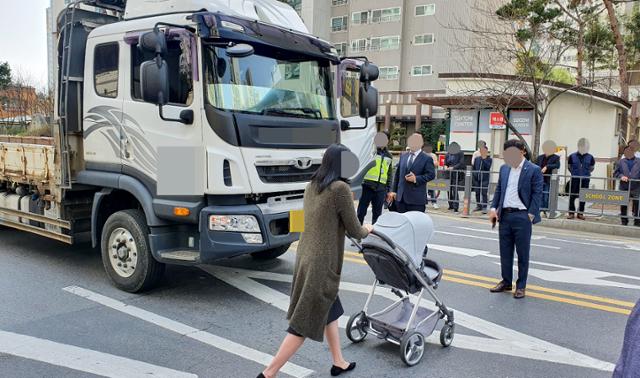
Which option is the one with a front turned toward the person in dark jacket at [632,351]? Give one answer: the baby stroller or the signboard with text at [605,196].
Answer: the signboard with text

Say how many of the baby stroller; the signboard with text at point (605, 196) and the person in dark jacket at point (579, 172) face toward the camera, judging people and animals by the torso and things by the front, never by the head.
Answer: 2

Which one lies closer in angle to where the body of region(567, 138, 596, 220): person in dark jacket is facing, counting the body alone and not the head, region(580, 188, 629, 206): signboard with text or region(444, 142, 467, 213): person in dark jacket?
the signboard with text

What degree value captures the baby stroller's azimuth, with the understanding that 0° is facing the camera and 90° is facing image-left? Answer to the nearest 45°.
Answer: approximately 225°

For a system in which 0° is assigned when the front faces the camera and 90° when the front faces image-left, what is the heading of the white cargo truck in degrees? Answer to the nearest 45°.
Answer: approximately 315°

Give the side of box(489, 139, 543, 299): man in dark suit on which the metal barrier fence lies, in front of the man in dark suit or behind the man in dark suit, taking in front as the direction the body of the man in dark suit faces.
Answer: behind

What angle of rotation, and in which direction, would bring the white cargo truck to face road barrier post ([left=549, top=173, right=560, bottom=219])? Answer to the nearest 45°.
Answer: approximately 90° to its left

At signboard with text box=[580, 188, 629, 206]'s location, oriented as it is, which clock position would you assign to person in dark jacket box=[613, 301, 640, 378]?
The person in dark jacket is roughly at 12 o'clock from the signboard with text.

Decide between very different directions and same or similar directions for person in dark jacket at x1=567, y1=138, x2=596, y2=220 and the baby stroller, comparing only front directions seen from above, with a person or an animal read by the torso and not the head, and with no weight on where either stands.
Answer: very different directions

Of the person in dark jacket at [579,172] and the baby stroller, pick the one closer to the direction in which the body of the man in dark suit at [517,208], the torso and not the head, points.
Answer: the baby stroller
